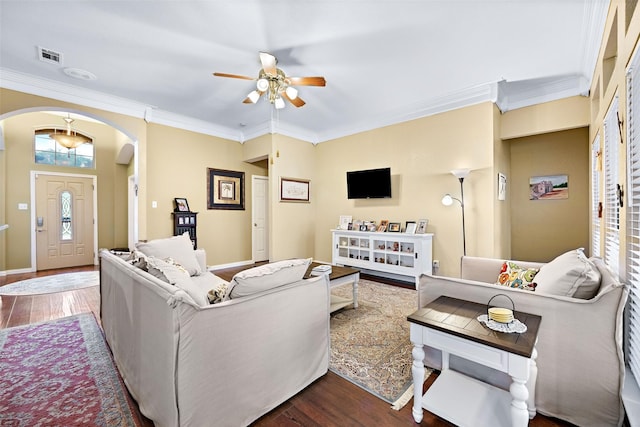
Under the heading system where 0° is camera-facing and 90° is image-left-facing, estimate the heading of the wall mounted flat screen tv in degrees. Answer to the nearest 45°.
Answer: approximately 45°

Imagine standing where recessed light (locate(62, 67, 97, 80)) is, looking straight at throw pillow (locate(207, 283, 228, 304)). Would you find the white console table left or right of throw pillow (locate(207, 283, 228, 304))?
left

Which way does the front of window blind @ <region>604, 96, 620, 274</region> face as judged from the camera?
facing to the left of the viewer

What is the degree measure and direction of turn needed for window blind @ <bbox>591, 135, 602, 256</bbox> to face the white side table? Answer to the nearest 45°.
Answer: approximately 90° to its left

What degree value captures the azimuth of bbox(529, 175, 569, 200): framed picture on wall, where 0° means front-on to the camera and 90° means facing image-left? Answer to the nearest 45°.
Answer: approximately 0°

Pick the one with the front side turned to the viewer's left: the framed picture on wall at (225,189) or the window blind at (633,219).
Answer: the window blind

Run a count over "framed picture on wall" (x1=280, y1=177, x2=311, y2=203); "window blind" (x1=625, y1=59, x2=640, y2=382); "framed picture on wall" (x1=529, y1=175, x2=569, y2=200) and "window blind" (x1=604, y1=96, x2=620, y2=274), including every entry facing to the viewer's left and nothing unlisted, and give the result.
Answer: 2

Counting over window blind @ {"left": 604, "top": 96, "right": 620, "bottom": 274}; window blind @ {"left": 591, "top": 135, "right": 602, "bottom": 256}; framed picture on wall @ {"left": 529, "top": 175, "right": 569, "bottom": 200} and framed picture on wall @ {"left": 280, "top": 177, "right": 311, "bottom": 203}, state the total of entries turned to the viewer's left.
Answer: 2

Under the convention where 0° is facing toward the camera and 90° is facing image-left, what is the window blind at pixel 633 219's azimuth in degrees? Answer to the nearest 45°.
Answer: approximately 90°

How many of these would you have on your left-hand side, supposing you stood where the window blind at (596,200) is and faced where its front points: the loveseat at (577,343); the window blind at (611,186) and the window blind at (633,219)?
3

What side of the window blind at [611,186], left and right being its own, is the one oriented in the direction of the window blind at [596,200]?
right

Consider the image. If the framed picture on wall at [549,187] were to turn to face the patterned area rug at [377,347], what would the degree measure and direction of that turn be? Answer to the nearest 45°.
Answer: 0° — it already faces it

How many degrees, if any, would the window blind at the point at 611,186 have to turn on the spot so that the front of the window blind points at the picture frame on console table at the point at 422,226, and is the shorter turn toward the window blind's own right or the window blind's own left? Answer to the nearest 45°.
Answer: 0° — it already faces it

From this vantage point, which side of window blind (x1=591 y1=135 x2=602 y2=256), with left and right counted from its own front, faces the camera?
left

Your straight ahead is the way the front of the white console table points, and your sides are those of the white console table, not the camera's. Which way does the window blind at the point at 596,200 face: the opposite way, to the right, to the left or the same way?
to the right
